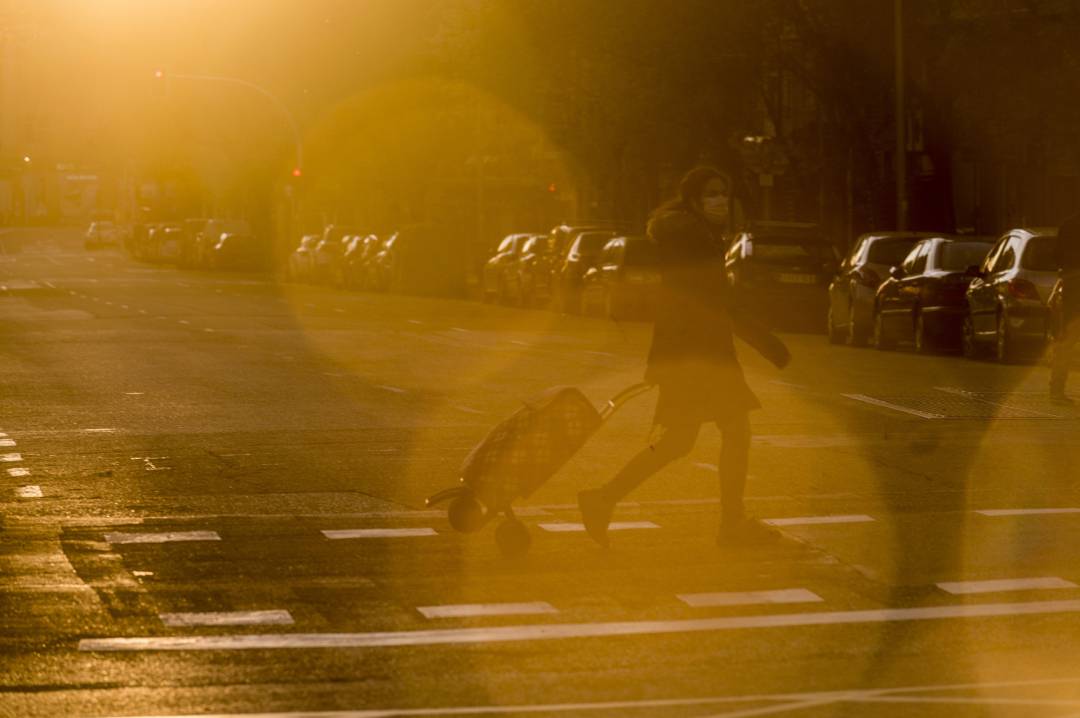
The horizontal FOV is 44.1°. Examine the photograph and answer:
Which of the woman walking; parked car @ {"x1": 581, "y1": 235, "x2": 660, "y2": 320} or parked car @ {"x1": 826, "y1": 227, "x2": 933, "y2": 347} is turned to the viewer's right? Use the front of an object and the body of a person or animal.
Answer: the woman walking

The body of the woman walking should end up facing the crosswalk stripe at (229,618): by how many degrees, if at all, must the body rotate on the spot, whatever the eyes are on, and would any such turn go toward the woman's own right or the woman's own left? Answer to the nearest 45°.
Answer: approximately 135° to the woman's own right

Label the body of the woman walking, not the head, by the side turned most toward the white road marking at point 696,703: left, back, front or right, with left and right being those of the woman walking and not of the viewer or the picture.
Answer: right

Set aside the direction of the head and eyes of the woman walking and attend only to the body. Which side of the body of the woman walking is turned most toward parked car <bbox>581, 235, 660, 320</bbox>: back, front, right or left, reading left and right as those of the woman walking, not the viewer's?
left

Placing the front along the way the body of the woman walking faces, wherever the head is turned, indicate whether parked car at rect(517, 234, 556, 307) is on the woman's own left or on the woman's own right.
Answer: on the woman's own left

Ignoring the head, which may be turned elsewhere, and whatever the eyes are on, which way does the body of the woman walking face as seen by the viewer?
to the viewer's right

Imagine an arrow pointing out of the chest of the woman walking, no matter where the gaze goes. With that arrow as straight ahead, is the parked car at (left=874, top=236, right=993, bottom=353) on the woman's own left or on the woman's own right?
on the woman's own left

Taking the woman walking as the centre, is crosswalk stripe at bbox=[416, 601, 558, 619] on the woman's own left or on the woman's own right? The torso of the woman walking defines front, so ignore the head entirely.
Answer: on the woman's own right
